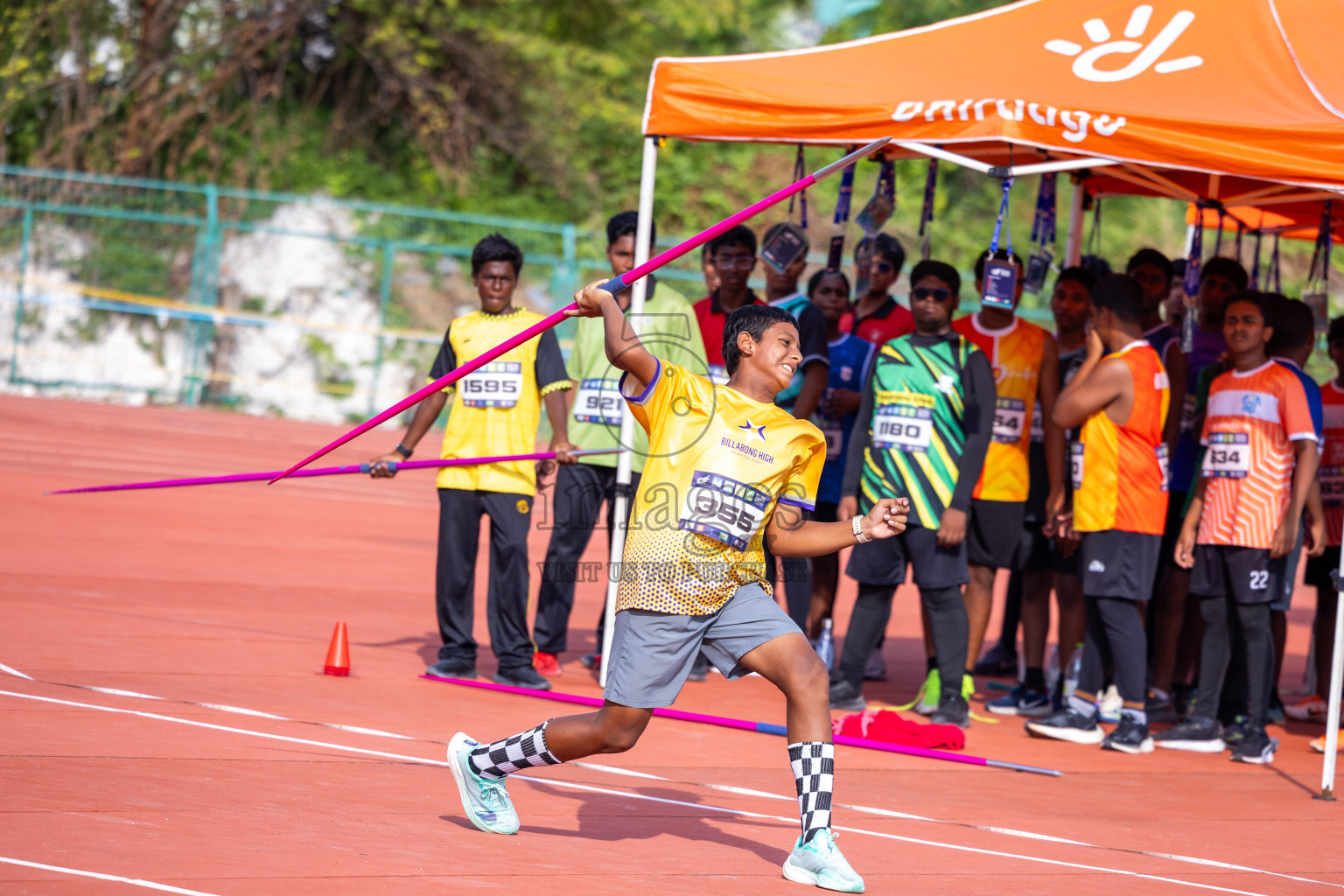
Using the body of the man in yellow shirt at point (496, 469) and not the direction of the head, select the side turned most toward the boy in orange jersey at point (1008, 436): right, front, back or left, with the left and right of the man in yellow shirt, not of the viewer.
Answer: left

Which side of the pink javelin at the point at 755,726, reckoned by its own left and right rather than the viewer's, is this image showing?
right

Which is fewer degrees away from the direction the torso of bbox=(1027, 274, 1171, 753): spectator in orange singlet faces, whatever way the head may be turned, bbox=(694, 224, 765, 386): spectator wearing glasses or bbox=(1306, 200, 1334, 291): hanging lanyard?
the spectator wearing glasses

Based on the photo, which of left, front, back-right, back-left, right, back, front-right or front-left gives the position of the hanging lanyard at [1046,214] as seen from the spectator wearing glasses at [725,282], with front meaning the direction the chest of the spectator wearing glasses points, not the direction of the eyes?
left

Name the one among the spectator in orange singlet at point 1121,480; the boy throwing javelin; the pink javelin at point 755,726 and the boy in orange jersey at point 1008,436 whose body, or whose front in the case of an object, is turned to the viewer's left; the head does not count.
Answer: the spectator in orange singlet

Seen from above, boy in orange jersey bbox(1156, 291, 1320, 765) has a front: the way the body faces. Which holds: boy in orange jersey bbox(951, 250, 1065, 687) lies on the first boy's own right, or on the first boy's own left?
on the first boy's own right
